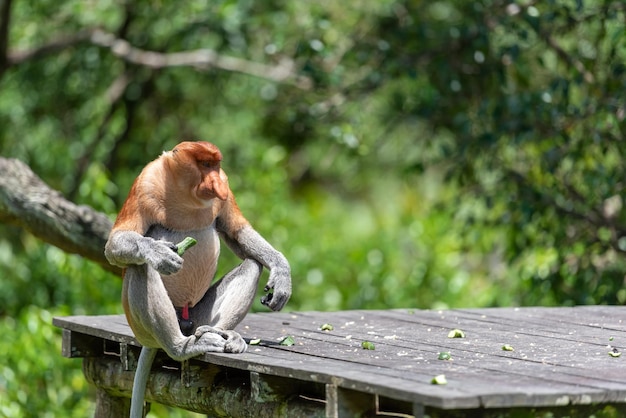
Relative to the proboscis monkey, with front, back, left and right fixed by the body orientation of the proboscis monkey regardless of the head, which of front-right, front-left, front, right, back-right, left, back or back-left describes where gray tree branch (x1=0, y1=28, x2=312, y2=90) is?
back-left

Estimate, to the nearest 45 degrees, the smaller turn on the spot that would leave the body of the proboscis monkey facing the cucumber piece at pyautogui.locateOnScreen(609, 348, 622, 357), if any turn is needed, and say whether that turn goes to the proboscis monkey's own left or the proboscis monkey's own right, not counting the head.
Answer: approximately 45° to the proboscis monkey's own left

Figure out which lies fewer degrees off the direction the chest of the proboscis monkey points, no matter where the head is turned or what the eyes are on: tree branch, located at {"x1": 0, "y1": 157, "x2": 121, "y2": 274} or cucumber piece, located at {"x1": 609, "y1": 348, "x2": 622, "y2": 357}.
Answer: the cucumber piece

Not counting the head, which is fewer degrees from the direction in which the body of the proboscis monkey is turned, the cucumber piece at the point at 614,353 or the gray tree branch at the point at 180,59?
the cucumber piece

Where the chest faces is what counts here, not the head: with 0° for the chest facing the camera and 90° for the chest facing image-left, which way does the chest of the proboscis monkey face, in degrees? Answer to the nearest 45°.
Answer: approximately 315°

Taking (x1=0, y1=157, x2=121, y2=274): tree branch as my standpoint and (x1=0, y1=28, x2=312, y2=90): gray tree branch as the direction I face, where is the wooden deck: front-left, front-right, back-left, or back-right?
back-right

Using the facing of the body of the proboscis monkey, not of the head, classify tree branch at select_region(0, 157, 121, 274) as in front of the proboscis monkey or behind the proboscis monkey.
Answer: behind
